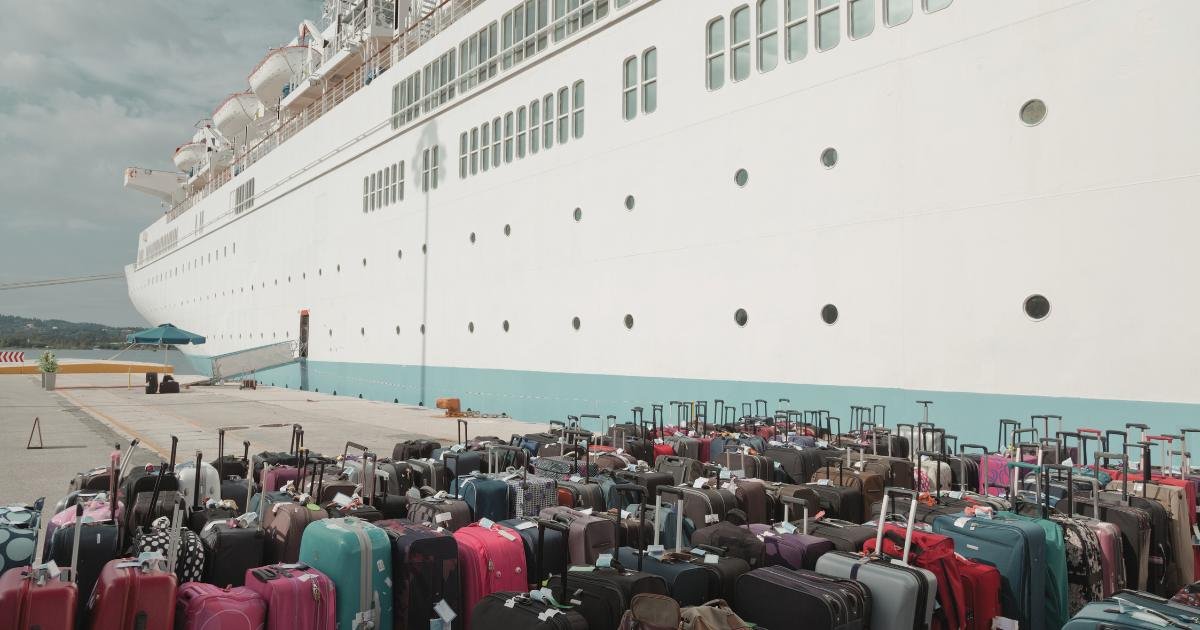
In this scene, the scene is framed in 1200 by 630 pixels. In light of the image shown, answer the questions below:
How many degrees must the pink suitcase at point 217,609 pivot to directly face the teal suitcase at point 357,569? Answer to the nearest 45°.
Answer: approximately 90° to its left

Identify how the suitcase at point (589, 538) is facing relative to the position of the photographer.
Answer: facing the viewer and to the right of the viewer

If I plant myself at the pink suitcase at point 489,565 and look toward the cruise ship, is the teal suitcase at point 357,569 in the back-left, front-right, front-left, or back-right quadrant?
back-left

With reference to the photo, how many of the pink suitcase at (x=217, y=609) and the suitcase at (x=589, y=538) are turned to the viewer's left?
0

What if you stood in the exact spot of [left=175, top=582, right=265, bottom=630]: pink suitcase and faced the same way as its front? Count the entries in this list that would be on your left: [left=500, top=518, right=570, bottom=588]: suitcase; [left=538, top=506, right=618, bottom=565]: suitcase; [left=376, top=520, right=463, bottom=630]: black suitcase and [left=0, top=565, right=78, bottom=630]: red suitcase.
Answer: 3

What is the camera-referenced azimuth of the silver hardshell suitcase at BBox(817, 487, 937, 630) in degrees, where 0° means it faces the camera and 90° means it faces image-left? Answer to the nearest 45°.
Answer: approximately 45°

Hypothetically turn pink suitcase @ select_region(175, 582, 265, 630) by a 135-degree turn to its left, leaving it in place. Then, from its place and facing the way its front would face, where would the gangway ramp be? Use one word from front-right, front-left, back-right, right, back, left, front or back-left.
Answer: front-left

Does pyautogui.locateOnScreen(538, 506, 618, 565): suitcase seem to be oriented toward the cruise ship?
no

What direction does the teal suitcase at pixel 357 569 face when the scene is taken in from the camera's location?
facing the viewer and to the left of the viewer

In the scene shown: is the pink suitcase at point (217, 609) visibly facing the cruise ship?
no

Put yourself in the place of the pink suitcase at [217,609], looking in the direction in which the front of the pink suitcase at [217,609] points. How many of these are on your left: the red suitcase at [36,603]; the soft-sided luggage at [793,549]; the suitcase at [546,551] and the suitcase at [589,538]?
3

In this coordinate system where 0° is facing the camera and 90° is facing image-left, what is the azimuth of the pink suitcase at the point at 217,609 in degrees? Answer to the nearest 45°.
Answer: approximately 0°

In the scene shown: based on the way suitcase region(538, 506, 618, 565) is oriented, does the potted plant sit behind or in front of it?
behind
